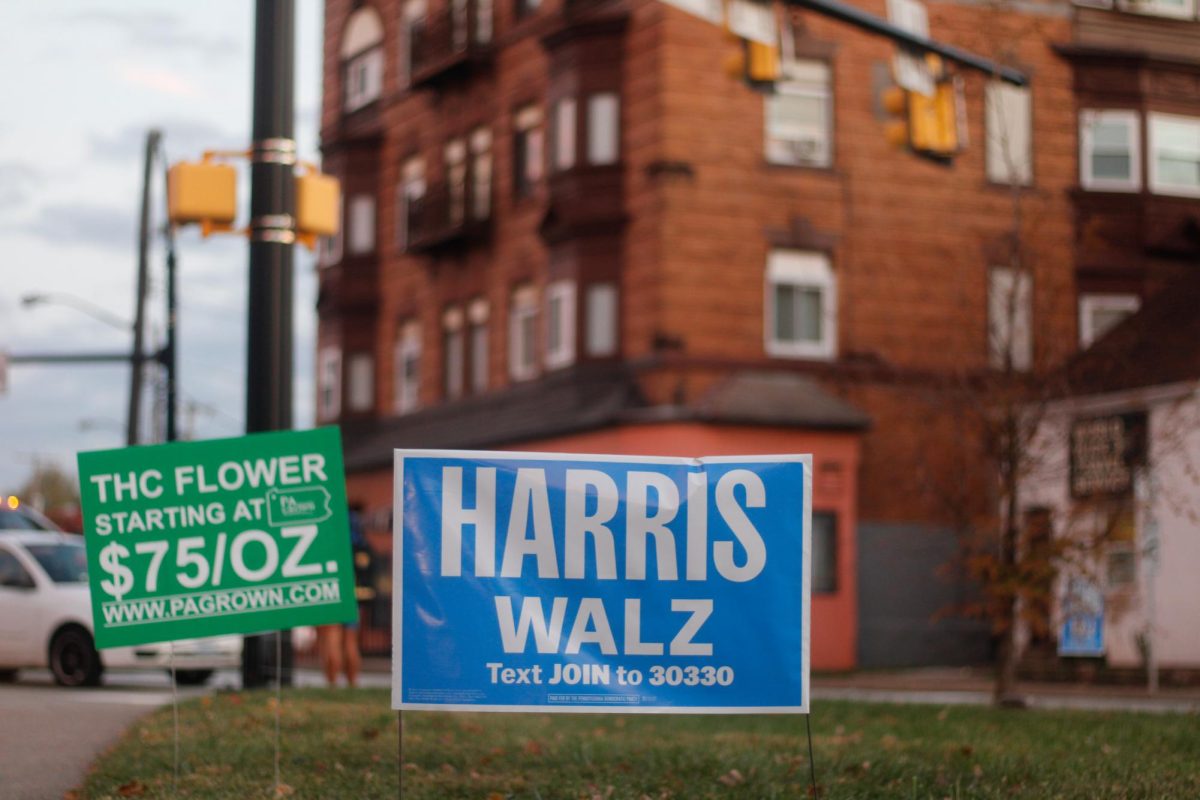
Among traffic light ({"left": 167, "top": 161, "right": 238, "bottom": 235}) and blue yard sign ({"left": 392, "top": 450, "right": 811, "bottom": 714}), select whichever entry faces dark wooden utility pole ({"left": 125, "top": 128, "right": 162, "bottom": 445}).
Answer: the traffic light

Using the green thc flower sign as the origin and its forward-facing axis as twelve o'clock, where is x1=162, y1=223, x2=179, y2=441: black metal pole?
The black metal pole is roughly at 6 o'clock from the green thc flower sign.

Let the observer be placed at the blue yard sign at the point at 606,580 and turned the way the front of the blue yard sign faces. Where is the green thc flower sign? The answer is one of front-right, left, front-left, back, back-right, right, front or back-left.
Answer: back-right

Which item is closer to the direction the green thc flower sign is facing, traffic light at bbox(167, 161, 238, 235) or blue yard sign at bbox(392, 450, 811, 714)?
the blue yard sign

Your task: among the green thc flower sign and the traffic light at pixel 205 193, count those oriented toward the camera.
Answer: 1

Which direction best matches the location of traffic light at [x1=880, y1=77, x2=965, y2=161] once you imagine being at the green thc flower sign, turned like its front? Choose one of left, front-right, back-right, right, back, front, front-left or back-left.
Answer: back-left

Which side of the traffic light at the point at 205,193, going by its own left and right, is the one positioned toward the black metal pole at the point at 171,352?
front

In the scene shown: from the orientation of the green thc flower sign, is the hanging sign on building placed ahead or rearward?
rearward

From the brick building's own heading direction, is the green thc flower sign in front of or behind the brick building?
in front

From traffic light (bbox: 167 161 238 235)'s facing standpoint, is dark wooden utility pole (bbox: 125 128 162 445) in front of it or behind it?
in front

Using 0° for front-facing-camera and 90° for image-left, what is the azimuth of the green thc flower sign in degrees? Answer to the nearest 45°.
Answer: approximately 0°
